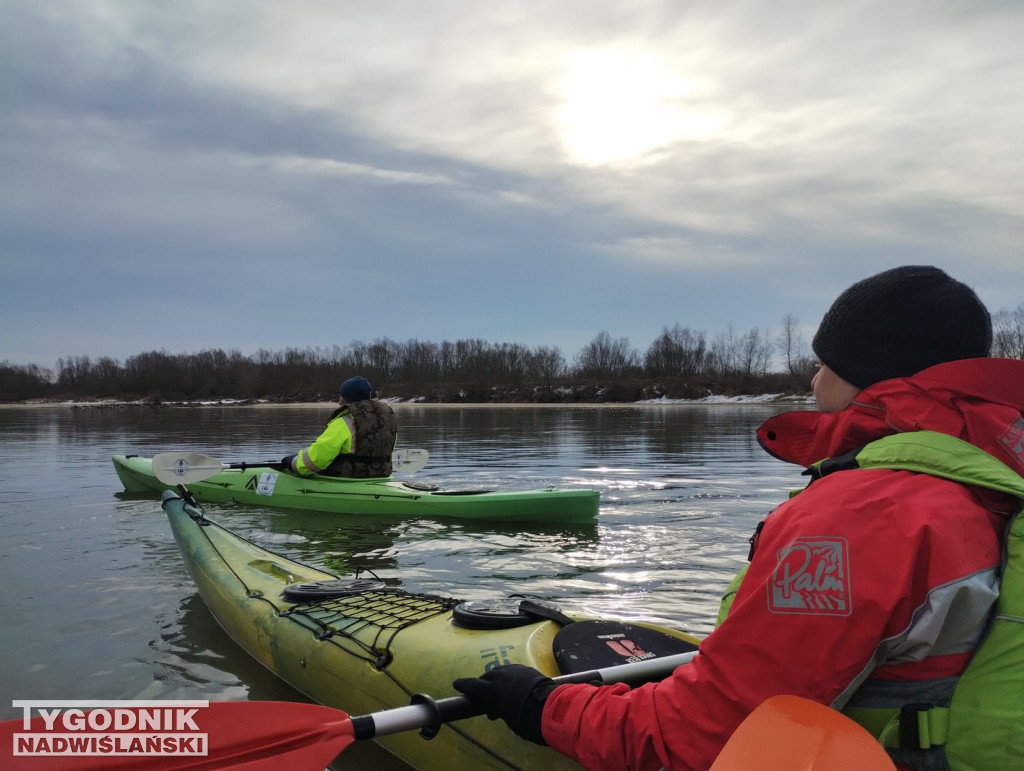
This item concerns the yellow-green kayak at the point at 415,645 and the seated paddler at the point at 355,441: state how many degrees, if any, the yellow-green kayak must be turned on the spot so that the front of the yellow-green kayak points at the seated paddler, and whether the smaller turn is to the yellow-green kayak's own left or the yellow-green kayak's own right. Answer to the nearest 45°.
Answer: approximately 45° to the yellow-green kayak's own right

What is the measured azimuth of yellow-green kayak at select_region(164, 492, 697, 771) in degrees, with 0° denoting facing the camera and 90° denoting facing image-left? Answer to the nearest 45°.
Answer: approximately 135°

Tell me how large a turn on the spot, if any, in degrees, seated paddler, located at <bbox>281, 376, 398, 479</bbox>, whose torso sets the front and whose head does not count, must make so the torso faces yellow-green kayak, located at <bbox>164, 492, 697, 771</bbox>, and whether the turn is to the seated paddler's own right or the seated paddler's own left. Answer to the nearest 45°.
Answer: approximately 135° to the seated paddler's own left

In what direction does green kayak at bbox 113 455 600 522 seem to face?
to the viewer's left

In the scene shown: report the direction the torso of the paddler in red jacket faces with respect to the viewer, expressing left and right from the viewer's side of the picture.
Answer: facing away from the viewer and to the left of the viewer

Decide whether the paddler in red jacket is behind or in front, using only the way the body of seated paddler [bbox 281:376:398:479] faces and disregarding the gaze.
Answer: behind
